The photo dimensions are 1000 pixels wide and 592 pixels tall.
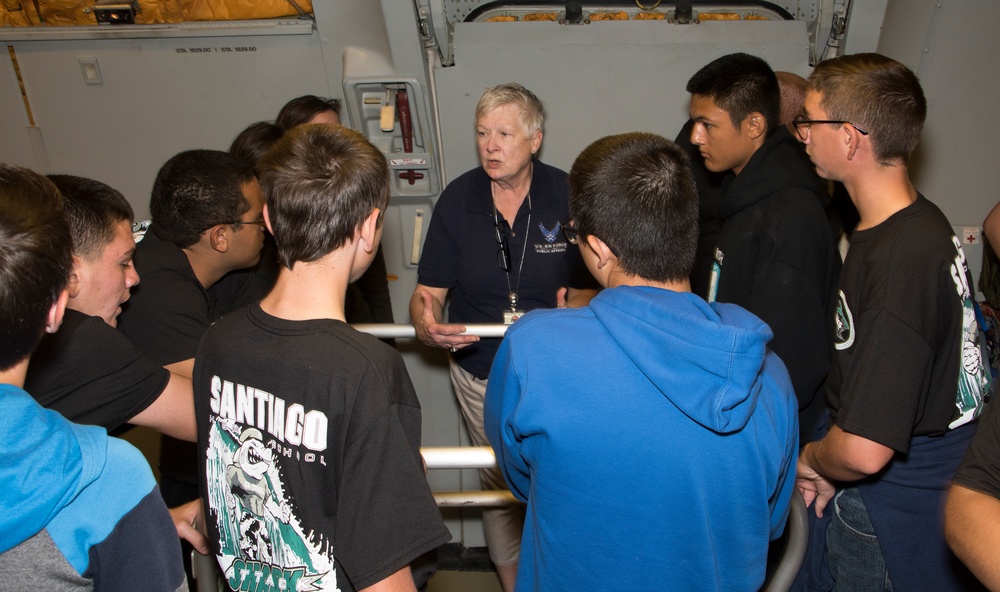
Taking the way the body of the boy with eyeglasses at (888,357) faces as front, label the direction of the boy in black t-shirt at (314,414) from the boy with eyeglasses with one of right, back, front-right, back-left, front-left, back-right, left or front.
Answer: front-left

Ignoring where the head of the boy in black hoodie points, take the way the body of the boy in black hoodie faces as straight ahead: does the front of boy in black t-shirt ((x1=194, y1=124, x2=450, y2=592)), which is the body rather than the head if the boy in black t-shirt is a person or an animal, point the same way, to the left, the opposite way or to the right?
to the right

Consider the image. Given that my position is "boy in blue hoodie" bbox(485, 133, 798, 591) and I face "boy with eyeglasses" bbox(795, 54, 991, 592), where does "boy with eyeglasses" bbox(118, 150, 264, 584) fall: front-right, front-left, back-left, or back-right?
back-left

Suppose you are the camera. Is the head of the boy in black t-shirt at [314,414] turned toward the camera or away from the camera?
away from the camera

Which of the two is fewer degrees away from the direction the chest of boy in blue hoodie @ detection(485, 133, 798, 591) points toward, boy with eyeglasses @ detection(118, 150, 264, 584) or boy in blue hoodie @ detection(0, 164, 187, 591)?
the boy with eyeglasses

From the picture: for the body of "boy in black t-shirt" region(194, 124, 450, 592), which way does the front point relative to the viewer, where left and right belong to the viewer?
facing away from the viewer and to the right of the viewer

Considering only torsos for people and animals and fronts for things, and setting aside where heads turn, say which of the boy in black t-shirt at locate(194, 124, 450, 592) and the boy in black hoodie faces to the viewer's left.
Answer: the boy in black hoodie

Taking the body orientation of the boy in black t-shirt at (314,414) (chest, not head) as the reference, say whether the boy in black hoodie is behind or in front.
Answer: in front

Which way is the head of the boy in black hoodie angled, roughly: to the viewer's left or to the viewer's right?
to the viewer's left

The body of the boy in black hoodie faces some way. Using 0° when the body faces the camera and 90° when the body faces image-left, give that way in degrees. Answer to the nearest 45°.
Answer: approximately 90°

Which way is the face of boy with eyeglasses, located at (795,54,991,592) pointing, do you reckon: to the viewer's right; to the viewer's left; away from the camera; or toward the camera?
to the viewer's left

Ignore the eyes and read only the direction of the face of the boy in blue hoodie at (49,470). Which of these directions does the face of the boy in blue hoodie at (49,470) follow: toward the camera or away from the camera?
away from the camera

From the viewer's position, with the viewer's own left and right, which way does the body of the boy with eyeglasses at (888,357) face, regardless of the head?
facing to the left of the viewer

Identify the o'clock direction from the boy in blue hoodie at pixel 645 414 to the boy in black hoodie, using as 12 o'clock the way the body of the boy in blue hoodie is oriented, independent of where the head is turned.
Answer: The boy in black hoodie is roughly at 2 o'clock from the boy in blue hoodie.
